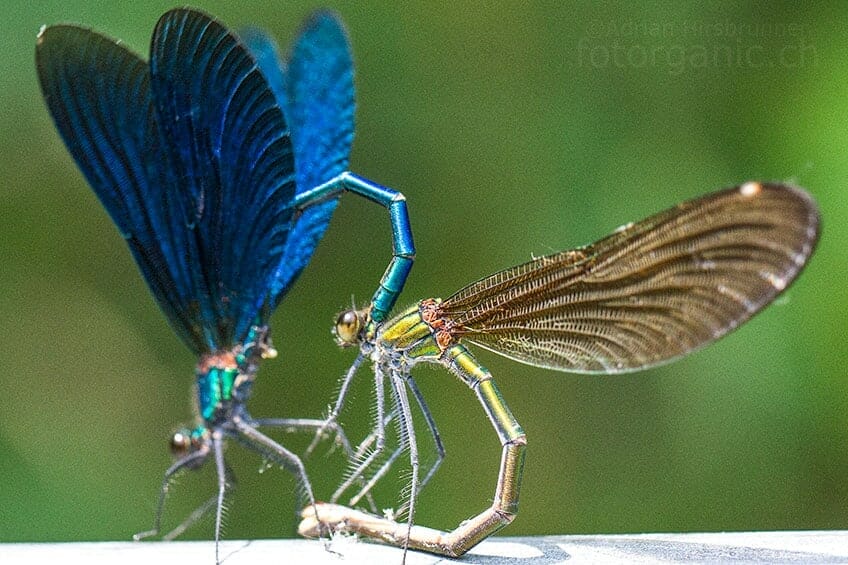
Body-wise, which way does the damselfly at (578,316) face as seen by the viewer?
to the viewer's left

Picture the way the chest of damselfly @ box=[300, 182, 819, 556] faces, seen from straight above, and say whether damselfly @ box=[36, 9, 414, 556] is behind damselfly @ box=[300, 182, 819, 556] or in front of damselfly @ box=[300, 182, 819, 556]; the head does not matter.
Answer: in front
